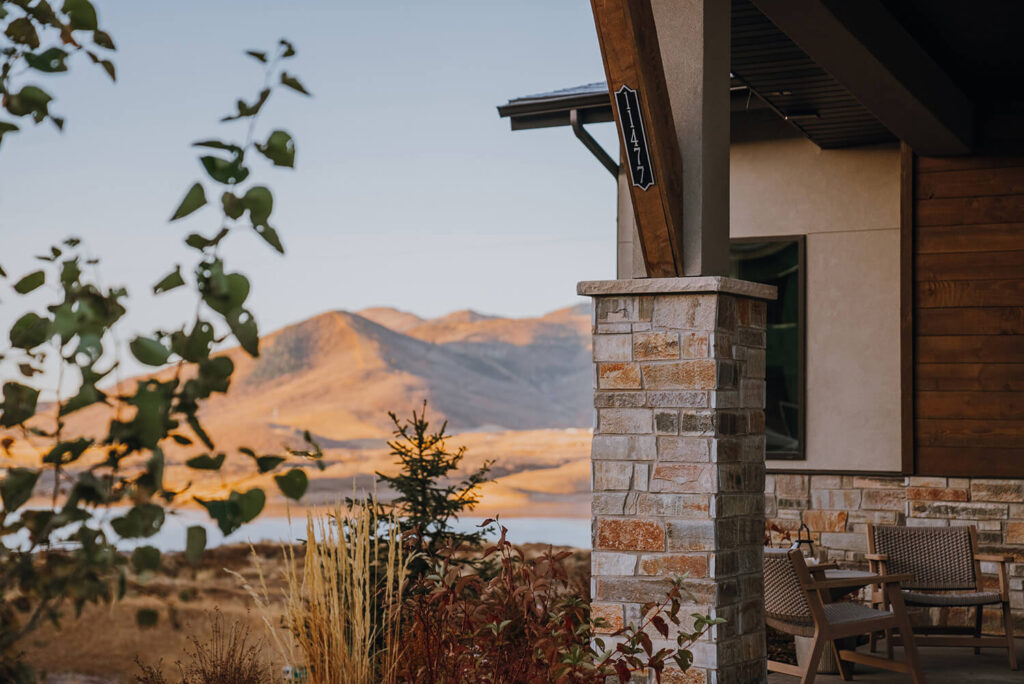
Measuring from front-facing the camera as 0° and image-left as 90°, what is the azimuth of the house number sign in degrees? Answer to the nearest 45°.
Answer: approximately 0°

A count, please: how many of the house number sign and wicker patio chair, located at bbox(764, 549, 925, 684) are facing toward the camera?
1

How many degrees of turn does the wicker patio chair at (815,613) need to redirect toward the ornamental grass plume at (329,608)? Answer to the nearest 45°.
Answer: approximately 180°

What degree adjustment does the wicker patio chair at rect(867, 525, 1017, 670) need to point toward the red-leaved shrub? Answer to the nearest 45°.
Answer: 0° — it already faces it

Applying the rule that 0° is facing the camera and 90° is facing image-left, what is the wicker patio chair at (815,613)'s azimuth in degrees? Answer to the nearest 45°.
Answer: approximately 225°

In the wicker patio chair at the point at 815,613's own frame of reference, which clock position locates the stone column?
The stone column is roughly at 5 o'clock from the wicker patio chair.

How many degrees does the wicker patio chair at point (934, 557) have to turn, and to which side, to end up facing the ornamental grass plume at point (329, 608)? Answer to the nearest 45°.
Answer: approximately 45° to its right

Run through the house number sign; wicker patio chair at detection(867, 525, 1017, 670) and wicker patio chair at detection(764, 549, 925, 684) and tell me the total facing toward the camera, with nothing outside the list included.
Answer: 2
